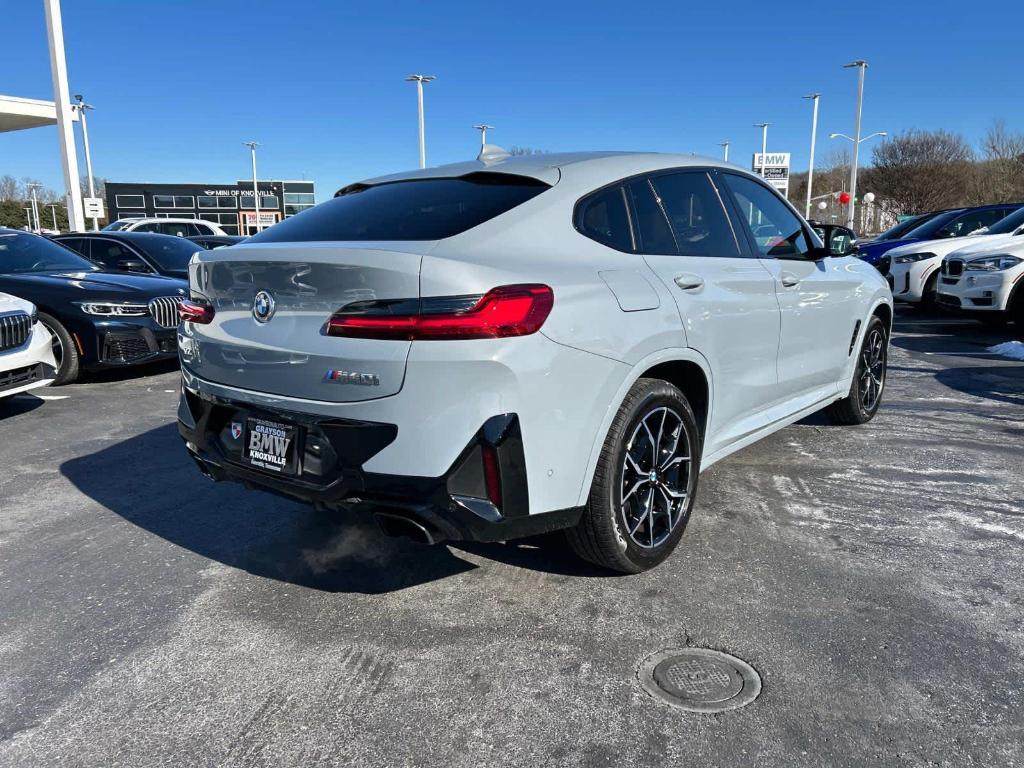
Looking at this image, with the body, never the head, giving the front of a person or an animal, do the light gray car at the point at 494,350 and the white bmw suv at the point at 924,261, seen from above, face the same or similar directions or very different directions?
very different directions

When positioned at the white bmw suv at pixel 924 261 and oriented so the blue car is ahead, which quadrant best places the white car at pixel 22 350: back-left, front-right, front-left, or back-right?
back-left

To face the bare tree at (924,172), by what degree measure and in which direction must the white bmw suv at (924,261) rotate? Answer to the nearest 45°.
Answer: approximately 135° to its right

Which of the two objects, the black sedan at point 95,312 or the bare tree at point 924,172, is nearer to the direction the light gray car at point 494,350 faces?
the bare tree

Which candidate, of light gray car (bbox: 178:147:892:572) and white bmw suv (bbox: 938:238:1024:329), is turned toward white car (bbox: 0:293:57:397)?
the white bmw suv

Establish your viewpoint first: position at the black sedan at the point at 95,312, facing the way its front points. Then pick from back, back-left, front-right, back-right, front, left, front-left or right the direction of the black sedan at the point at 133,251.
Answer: back-left

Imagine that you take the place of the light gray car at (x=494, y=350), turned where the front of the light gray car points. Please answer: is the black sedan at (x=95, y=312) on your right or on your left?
on your left

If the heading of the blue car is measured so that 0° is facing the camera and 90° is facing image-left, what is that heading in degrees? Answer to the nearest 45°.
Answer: approximately 45°

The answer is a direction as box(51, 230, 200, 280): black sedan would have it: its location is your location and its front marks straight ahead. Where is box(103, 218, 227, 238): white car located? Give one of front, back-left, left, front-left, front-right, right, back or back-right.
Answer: back-left

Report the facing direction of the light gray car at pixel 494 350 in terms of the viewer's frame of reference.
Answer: facing away from the viewer and to the right of the viewer

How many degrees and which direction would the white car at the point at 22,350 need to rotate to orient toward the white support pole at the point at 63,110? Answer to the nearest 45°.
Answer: approximately 135° to its left
